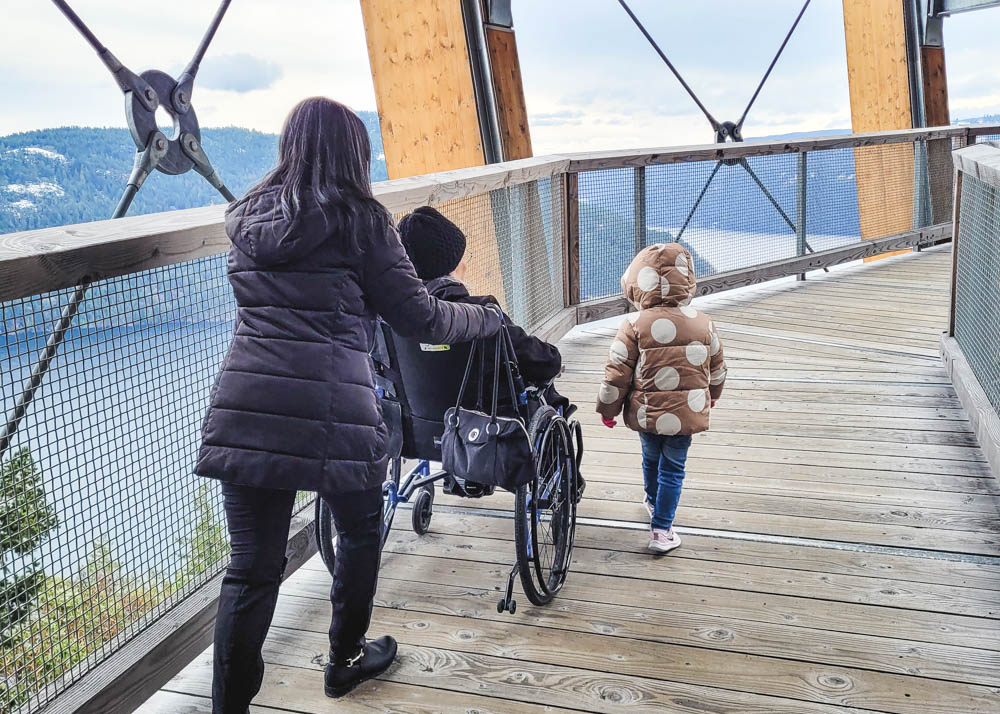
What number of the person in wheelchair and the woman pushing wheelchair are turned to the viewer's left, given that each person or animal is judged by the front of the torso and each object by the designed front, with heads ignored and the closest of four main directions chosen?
0

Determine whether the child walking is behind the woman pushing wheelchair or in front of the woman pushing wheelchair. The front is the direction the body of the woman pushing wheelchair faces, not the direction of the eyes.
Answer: in front

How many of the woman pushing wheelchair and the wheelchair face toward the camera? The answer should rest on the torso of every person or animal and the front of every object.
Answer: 0

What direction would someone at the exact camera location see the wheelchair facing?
facing away from the viewer and to the right of the viewer

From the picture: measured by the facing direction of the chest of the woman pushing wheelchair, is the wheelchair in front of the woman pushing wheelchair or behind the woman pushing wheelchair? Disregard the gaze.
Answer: in front

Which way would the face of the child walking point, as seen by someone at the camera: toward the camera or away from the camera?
away from the camera

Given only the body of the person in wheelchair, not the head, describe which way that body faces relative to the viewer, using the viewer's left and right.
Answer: facing away from the viewer and to the right of the viewer

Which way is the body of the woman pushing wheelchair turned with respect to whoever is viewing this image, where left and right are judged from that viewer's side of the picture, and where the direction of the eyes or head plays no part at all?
facing away from the viewer and to the right of the viewer
